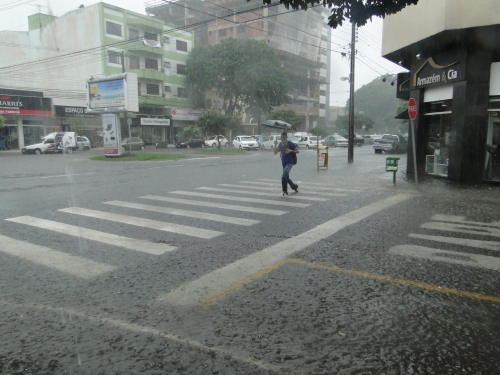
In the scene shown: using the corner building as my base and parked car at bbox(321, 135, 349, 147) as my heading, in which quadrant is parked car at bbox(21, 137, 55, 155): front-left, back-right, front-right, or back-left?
front-left

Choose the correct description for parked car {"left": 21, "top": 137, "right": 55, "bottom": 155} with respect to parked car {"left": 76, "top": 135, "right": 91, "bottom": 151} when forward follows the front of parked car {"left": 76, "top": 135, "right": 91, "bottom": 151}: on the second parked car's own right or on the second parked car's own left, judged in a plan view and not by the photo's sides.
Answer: on the second parked car's own right

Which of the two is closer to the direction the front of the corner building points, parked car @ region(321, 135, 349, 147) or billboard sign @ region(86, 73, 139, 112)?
the billboard sign

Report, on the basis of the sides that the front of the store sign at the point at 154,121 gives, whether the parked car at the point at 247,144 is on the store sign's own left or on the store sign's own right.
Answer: on the store sign's own left

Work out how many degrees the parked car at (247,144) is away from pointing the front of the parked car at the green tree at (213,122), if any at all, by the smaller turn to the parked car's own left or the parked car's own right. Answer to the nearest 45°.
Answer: approximately 90° to the parked car's own right

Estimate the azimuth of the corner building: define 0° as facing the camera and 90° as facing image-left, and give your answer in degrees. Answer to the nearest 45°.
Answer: approximately 45°

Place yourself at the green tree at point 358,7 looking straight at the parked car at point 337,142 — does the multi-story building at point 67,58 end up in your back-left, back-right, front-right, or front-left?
front-left

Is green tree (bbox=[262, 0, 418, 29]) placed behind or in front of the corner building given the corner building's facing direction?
in front

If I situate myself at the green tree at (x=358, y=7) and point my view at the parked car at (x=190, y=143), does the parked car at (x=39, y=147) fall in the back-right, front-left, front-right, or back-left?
front-left

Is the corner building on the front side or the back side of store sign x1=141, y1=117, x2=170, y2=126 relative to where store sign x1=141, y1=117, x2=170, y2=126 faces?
on the front side

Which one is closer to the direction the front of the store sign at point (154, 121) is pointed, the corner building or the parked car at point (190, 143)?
the corner building

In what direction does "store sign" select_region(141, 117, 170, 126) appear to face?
toward the camera

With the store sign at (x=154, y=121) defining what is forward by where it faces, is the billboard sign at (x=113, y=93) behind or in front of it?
in front

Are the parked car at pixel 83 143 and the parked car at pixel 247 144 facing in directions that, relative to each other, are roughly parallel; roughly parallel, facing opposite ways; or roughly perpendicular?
roughly parallel
